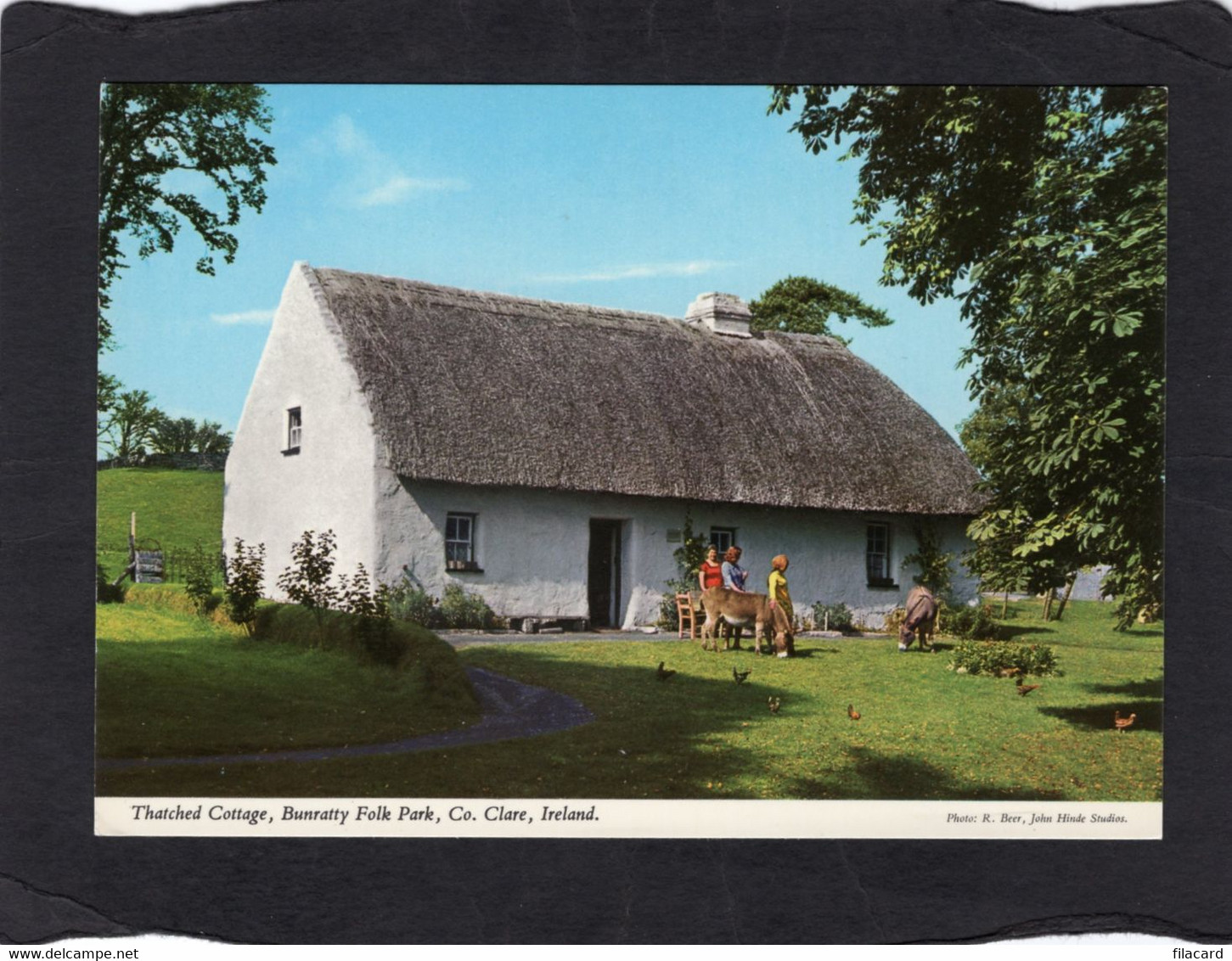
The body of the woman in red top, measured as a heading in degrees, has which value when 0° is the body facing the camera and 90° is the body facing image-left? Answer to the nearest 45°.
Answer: approximately 315°
